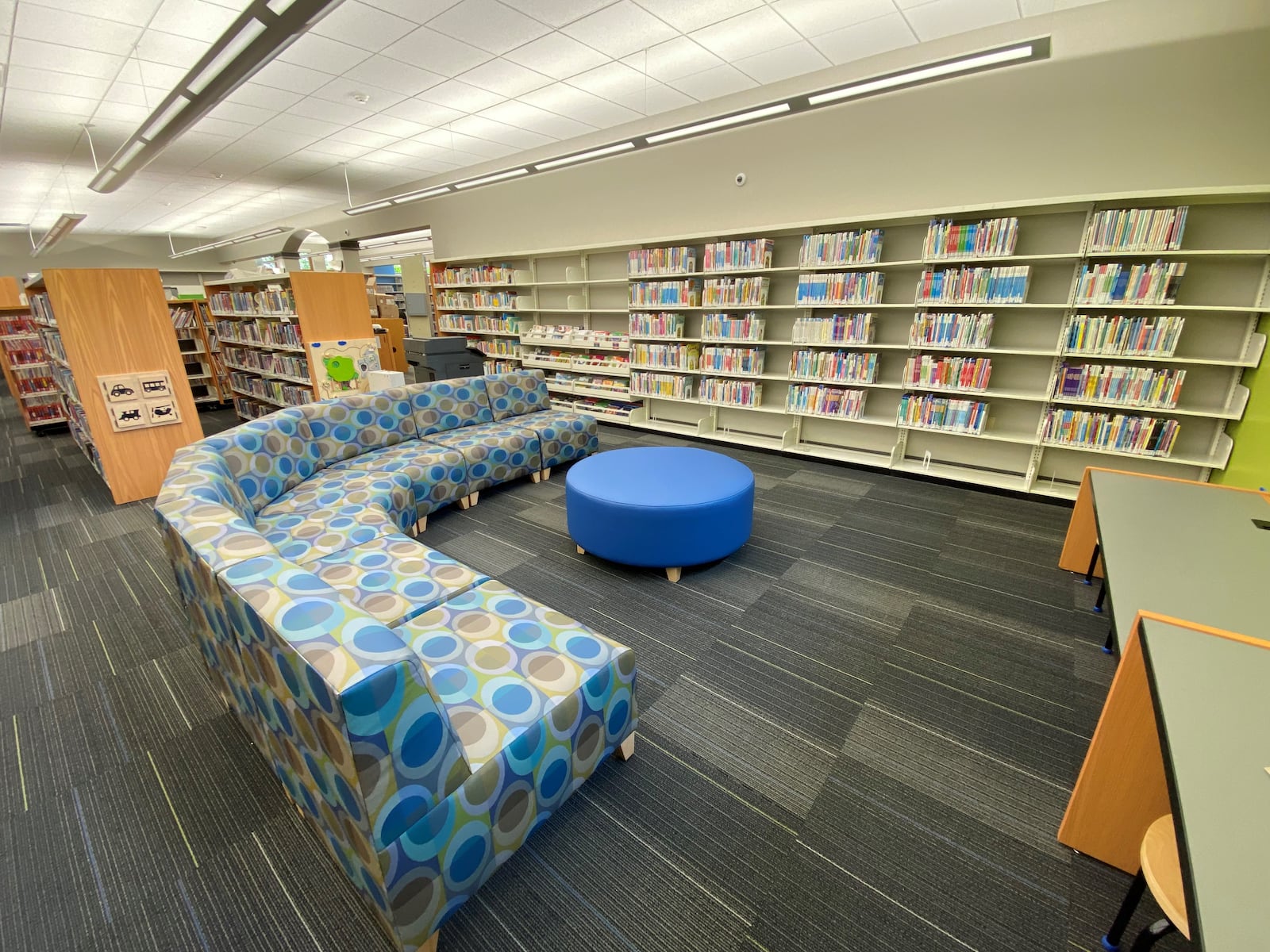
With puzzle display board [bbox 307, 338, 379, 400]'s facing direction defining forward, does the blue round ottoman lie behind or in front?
in front

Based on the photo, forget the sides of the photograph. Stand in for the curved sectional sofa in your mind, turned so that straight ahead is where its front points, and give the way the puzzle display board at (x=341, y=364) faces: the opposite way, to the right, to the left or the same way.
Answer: to the right

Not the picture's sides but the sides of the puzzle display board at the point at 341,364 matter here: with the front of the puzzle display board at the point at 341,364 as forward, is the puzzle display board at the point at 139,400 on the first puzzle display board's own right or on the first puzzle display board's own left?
on the first puzzle display board's own right

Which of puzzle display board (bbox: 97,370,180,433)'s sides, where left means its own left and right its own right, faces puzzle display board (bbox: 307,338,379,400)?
left

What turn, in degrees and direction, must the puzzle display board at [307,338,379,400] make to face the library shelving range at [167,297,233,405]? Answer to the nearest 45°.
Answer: approximately 135° to its right

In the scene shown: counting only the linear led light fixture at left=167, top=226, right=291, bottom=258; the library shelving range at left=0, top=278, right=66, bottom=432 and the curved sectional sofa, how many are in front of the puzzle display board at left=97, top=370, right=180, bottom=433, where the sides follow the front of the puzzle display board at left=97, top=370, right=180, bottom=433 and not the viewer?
1

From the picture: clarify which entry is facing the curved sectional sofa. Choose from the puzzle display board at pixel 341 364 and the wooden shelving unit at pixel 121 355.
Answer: the puzzle display board
